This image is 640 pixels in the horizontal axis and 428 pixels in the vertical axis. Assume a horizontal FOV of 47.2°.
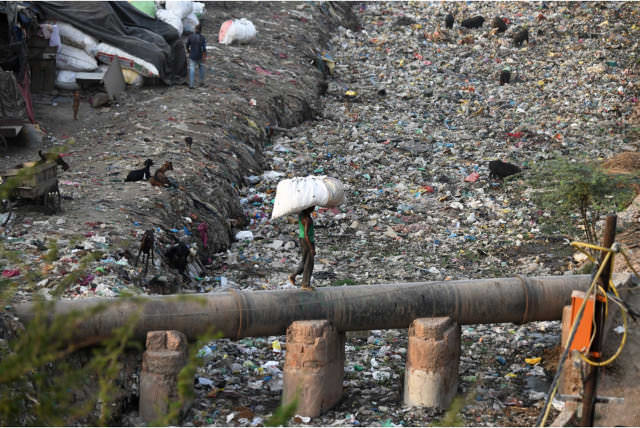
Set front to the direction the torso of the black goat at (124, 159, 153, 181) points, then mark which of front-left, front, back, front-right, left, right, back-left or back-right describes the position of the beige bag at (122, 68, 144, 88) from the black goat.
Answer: left

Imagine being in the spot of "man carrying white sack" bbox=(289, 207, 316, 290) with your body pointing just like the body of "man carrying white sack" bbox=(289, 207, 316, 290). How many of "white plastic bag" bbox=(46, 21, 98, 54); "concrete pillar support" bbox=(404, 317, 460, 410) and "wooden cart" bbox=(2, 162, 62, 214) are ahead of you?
1

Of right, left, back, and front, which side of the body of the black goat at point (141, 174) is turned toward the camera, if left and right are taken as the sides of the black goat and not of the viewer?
right
